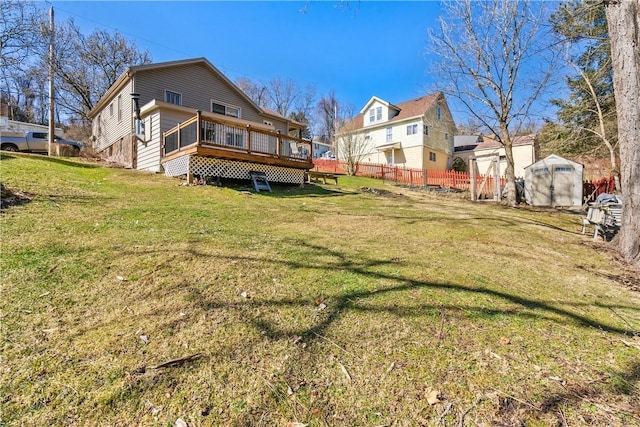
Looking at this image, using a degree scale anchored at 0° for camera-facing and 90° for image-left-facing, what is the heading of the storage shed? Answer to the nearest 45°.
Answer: approximately 0°

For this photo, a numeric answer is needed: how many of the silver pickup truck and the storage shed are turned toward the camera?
1

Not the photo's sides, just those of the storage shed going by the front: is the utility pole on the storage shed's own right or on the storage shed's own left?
on the storage shed's own right

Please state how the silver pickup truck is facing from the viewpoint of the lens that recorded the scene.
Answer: facing to the right of the viewer

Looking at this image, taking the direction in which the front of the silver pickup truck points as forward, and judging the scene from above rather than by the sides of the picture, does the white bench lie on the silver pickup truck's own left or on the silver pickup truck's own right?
on the silver pickup truck's own right

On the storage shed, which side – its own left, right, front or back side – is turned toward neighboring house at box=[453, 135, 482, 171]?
back

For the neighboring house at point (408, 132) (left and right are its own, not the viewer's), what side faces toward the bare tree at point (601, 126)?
left
